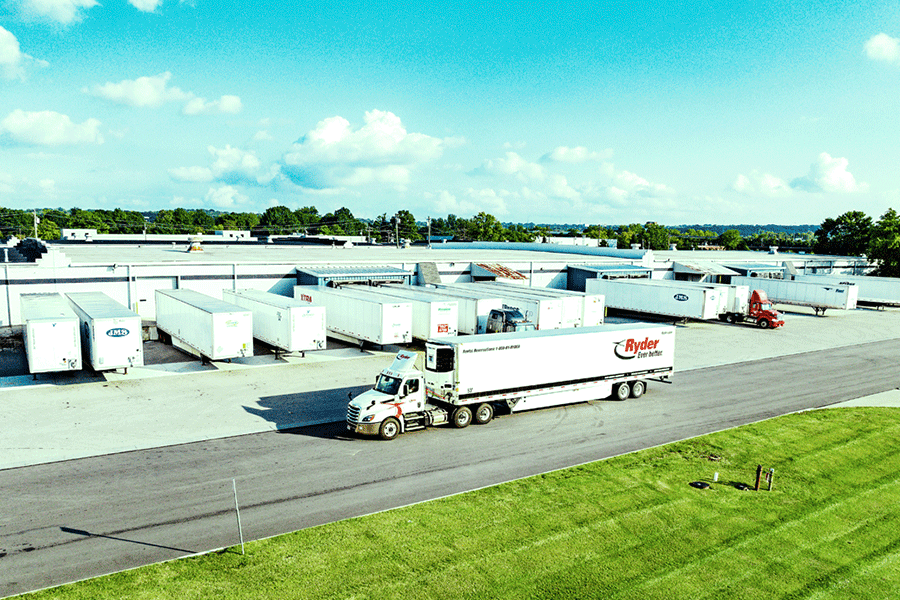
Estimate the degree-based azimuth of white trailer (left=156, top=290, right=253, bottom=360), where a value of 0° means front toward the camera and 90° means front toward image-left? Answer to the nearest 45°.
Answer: approximately 315°

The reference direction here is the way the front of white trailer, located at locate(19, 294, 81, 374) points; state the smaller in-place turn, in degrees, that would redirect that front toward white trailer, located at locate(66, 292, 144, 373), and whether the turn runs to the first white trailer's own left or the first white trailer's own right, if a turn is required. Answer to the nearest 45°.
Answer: approximately 90° to the first white trailer's own left

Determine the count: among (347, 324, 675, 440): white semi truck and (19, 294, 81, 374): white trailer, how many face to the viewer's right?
0

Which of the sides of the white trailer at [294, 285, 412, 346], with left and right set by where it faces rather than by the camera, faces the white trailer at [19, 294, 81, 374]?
right

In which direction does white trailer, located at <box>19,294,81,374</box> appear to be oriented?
toward the camera

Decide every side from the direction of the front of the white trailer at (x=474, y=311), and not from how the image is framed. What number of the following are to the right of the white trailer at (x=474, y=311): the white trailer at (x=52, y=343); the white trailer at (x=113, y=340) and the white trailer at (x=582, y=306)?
2

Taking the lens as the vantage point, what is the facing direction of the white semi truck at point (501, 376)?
facing the viewer and to the left of the viewer

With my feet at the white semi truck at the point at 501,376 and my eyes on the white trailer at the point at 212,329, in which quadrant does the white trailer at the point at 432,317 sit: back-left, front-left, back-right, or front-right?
front-right

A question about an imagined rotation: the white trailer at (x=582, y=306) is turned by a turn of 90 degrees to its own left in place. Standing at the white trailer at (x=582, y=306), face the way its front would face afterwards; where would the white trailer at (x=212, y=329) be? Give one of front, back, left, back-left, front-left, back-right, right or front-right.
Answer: back

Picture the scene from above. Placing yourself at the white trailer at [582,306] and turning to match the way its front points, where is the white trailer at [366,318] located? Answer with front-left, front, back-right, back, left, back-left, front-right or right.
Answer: right

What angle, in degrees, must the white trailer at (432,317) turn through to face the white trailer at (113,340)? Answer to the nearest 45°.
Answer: approximately 90° to its right

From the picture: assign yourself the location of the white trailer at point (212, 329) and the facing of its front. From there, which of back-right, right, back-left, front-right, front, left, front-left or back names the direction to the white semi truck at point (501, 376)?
front

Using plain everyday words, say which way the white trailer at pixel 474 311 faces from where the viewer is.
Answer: facing the viewer and to the right of the viewer

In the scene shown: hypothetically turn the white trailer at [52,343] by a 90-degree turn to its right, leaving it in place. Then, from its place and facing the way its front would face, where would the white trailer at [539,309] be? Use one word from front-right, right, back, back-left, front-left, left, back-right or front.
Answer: back

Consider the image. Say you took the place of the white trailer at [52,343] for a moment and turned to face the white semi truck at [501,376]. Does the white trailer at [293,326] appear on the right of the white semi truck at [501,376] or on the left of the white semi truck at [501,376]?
left

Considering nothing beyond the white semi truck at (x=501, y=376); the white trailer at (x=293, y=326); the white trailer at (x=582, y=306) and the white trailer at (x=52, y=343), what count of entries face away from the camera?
0
